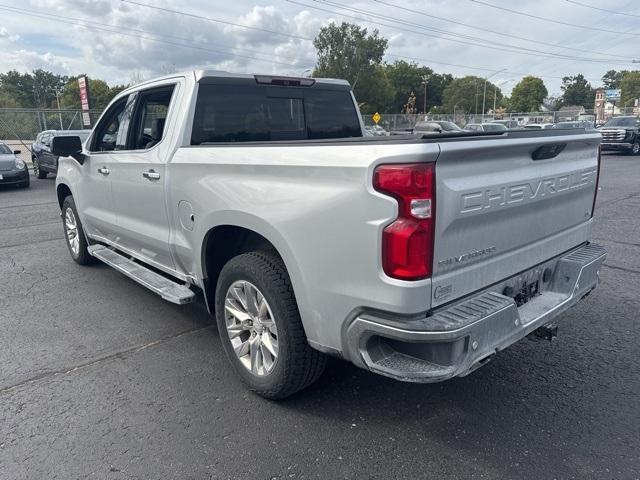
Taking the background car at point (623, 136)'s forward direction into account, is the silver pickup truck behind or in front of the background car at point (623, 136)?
in front

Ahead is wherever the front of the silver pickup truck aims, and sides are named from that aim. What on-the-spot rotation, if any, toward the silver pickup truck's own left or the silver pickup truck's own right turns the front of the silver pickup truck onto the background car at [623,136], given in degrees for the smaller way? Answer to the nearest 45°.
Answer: approximately 90° to the silver pickup truck's own right

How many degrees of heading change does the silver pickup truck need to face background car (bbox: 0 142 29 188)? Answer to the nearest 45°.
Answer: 0° — it already faces it

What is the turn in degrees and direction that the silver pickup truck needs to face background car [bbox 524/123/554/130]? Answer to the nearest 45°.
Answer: approximately 90° to its right

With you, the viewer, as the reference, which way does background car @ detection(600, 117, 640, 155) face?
facing the viewer and to the left of the viewer

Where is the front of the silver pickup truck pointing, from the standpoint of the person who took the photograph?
facing away from the viewer and to the left of the viewer

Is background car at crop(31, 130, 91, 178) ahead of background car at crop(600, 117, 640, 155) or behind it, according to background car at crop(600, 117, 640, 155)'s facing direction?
ahead

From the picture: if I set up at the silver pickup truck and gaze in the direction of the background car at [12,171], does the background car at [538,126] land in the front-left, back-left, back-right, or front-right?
front-right

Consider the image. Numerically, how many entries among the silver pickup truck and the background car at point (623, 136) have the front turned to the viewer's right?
0

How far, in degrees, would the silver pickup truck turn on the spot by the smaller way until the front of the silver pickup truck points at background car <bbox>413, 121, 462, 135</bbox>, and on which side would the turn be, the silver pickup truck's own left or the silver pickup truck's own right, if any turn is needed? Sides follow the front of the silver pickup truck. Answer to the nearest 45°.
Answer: approximately 45° to the silver pickup truck's own right
